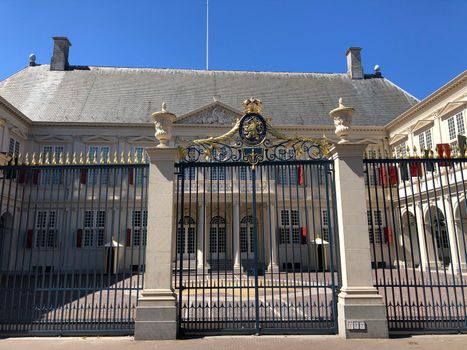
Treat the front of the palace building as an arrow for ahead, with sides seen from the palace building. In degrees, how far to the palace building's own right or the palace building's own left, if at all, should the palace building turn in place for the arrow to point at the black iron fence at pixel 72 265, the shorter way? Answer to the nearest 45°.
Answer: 0° — it already faces it

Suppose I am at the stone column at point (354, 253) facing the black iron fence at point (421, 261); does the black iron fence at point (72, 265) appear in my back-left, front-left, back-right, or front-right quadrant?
back-left

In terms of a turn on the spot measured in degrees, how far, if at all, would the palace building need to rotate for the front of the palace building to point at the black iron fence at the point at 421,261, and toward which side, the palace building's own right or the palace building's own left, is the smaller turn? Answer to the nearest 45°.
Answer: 0° — it already faces it

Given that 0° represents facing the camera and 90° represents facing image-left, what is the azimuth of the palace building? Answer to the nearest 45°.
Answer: approximately 0°

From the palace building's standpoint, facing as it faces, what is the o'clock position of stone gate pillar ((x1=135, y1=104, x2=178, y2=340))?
The stone gate pillar is roughly at 12 o'clock from the palace building.
